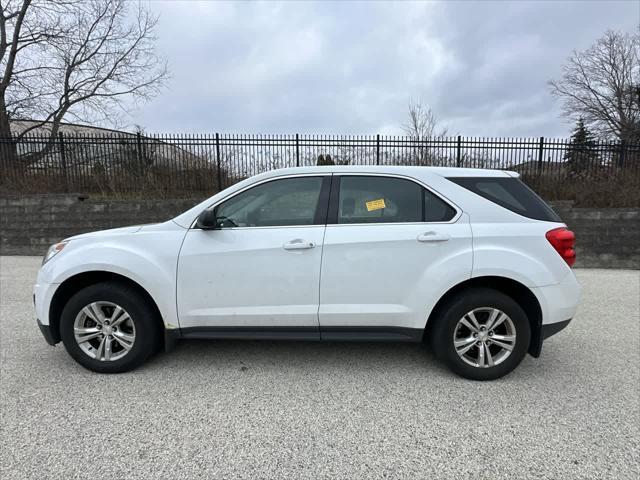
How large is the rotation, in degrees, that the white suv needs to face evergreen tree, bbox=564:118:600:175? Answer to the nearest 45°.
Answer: approximately 135° to its right

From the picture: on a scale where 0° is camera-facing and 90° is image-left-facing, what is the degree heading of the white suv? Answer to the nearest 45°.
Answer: approximately 90°

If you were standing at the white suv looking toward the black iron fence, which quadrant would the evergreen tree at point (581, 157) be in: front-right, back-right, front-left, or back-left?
front-right

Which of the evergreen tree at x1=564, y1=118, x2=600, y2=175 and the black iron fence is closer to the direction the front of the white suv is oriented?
the black iron fence

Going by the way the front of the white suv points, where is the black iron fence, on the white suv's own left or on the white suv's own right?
on the white suv's own right

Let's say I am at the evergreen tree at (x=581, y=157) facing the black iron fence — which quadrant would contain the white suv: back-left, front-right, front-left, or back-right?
front-left
